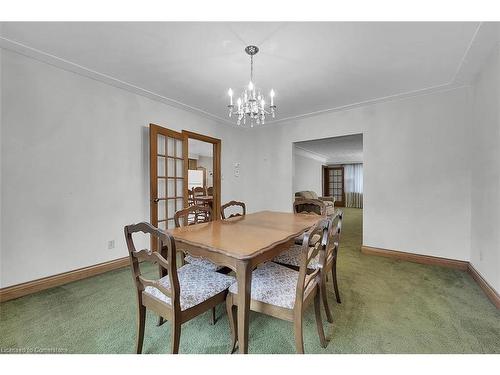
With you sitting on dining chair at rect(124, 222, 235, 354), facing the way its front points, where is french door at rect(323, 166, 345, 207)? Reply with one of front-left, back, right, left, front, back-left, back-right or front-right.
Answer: front

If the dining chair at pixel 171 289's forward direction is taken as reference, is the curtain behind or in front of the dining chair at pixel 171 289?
in front

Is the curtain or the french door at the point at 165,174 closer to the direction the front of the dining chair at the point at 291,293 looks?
the french door

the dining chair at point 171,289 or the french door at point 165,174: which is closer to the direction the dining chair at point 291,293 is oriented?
the french door

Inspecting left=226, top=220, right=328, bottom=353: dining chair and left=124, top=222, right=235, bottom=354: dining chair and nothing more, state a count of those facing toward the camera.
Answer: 0

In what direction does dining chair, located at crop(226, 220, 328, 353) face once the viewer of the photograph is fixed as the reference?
facing away from the viewer and to the left of the viewer

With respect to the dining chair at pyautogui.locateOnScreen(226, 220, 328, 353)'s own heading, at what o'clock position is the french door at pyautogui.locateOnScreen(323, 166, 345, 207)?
The french door is roughly at 2 o'clock from the dining chair.

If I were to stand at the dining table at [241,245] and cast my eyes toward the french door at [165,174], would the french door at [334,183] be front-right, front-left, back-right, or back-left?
front-right

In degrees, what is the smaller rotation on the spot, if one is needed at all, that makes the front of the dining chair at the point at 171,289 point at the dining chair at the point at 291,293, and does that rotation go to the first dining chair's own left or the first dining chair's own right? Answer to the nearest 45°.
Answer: approximately 45° to the first dining chair's own right

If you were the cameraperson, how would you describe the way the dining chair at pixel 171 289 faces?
facing away from the viewer and to the right of the viewer

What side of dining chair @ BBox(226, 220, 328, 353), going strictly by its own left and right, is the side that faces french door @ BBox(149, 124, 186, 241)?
front

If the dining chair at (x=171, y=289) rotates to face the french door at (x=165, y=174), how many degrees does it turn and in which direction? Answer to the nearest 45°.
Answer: approximately 45° to its left

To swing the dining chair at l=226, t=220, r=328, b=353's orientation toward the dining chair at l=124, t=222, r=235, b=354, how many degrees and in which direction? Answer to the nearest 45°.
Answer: approximately 45° to its left

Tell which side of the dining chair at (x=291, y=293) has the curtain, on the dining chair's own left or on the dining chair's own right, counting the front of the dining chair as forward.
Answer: on the dining chair's own right
